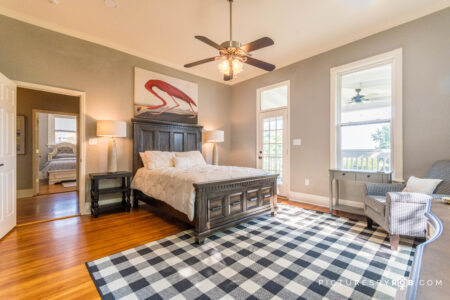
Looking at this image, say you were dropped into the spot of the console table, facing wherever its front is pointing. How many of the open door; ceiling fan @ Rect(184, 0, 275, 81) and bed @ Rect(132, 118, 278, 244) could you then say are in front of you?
3

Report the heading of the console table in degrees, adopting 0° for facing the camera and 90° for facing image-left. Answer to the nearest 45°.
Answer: approximately 45°

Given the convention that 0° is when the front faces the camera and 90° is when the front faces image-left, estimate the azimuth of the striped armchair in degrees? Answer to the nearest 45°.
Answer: approximately 45°

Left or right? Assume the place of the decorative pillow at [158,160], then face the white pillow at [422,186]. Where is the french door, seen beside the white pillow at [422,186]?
left

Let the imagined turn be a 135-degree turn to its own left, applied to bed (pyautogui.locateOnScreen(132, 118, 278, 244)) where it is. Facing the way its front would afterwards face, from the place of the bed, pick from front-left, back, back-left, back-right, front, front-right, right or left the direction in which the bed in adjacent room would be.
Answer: front-left

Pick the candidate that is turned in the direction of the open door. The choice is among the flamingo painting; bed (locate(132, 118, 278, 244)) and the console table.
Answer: the console table

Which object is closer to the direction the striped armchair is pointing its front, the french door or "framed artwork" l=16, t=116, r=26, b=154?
the framed artwork

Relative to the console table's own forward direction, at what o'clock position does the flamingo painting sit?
The flamingo painting is roughly at 1 o'clock from the console table.

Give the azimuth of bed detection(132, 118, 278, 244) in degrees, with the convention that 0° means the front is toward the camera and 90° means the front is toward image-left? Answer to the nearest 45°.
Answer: approximately 315°

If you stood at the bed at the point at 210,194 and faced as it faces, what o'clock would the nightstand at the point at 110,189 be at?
The nightstand is roughly at 5 o'clock from the bed.

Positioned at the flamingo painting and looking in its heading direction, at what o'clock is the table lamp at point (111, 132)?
The table lamp is roughly at 3 o'clock from the flamingo painting.
